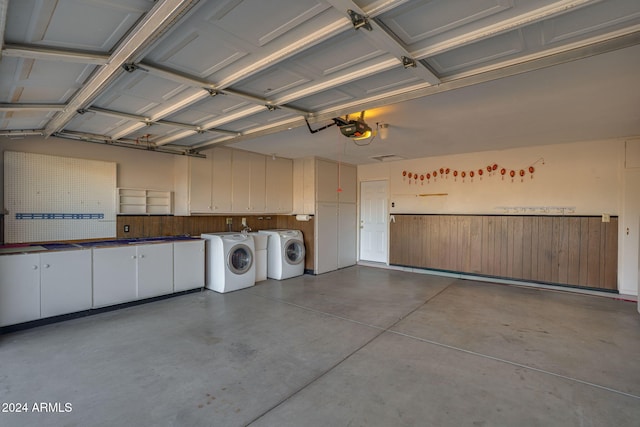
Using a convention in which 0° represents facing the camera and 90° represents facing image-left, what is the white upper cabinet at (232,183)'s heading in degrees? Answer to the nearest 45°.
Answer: approximately 315°

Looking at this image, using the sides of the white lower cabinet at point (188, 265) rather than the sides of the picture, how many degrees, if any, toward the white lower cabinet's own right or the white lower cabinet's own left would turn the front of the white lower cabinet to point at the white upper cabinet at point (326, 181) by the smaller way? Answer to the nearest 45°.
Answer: approximately 45° to the white lower cabinet's own left

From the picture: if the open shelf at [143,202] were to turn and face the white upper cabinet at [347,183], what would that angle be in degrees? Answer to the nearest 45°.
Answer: approximately 90° to its left

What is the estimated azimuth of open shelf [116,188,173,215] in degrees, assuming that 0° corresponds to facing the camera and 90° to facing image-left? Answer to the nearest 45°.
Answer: approximately 0°

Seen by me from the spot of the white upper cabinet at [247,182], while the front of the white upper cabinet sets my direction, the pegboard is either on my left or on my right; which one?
on my right

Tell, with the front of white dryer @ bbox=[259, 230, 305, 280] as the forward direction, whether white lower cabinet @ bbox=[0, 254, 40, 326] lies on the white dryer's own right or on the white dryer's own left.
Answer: on the white dryer's own right

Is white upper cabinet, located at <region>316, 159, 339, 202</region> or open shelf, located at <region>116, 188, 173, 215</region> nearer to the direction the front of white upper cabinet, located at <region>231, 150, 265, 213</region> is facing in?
the white upper cabinet

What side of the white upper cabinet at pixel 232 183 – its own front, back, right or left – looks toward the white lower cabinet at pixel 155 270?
right

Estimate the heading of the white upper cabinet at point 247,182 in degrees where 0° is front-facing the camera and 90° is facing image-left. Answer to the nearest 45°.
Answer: approximately 315°

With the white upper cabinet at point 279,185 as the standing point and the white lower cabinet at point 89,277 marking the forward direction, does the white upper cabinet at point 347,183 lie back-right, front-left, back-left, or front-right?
back-left

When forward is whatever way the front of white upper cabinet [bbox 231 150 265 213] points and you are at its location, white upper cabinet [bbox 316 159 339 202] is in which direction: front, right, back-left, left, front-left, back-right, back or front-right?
front-left

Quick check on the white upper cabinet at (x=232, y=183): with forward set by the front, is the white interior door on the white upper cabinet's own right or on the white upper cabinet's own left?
on the white upper cabinet's own left

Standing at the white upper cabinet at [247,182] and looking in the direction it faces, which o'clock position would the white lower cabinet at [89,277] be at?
The white lower cabinet is roughly at 3 o'clock from the white upper cabinet.
